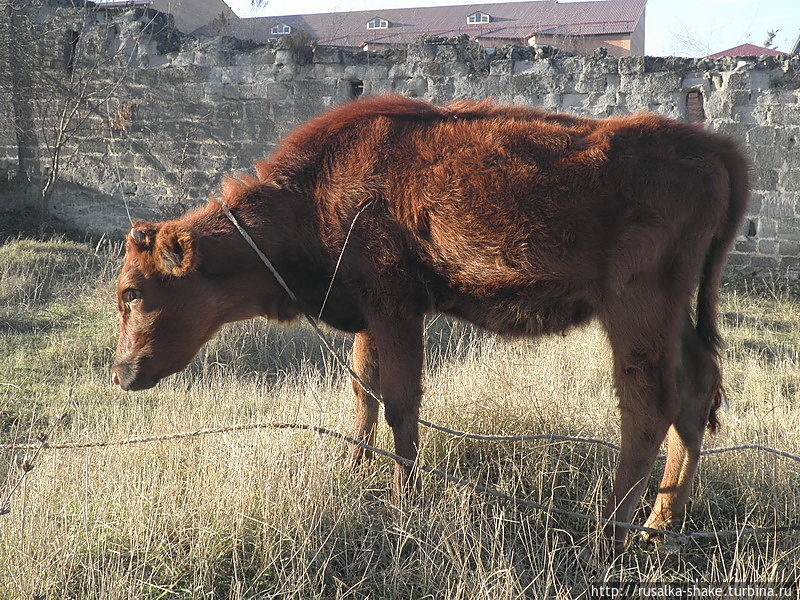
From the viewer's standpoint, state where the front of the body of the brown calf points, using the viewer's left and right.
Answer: facing to the left of the viewer
